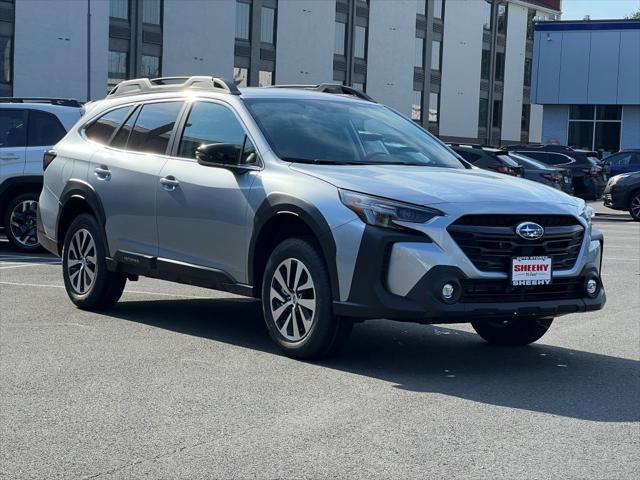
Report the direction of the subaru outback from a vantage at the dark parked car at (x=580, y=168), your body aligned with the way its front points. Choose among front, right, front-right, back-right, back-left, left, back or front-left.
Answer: back-left

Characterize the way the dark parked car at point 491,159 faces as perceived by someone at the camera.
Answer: facing away from the viewer and to the left of the viewer

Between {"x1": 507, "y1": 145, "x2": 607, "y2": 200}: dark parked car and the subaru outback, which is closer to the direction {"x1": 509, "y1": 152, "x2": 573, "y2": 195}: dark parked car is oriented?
the dark parked car

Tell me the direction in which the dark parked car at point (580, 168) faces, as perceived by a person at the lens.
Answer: facing away from the viewer and to the left of the viewer

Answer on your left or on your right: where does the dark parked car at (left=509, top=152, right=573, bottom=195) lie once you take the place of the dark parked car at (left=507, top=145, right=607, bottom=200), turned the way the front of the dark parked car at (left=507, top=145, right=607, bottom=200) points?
on your left

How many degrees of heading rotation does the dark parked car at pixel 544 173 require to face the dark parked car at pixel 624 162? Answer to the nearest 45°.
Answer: approximately 45° to its right

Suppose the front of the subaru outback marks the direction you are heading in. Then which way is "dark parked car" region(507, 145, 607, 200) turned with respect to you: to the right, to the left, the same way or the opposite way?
the opposite way

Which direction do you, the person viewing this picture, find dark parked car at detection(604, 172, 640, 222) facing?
facing the viewer and to the left of the viewer

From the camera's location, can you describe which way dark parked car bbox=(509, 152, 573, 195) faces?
facing away from the viewer and to the left of the viewer

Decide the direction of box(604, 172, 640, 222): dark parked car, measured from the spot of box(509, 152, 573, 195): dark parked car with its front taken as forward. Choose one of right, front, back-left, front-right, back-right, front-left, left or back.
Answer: back

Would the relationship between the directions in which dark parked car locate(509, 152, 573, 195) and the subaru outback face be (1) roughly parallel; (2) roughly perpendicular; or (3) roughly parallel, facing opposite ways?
roughly parallel, facing opposite ways

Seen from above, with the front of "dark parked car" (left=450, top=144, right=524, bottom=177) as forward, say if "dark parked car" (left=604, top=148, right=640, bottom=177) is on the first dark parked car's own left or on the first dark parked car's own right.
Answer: on the first dark parked car's own right

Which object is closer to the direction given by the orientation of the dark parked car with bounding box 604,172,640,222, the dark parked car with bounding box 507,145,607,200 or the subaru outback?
the subaru outback

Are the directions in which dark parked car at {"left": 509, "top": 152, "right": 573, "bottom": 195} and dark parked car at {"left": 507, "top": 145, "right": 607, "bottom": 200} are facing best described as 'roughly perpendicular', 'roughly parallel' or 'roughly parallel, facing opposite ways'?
roughly parallel
